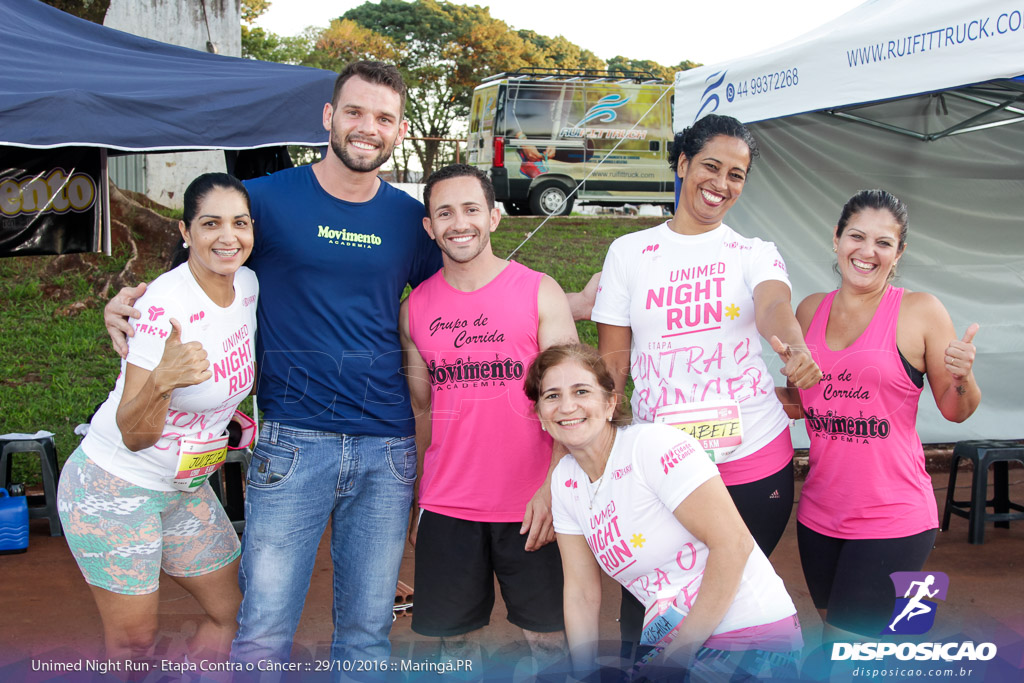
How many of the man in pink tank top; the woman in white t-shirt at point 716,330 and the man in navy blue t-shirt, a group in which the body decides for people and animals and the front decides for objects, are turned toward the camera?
3

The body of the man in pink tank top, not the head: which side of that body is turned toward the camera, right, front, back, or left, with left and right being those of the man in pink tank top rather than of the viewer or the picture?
front

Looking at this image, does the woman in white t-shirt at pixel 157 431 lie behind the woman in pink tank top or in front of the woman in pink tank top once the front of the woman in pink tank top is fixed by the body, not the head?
in front

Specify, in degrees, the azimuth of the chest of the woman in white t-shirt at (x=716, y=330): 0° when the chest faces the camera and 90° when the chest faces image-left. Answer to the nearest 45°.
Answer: approximately 0°

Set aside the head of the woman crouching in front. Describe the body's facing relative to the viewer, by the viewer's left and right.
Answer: facing the viewer and to the left of the viewer

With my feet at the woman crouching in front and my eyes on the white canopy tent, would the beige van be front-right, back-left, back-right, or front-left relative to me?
front-left

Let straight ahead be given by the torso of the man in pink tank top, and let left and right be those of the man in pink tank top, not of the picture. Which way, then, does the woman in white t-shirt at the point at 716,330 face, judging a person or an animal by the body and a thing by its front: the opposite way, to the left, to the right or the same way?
the same way

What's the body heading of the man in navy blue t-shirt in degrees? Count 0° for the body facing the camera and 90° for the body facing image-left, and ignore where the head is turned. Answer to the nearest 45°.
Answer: approximately 0°

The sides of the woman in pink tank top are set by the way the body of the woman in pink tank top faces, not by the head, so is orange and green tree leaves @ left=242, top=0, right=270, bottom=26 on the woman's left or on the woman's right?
on the woman's right

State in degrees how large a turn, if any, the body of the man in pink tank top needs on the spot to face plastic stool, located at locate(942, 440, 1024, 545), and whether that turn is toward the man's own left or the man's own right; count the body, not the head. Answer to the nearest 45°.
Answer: approximately 135° to the man's own left

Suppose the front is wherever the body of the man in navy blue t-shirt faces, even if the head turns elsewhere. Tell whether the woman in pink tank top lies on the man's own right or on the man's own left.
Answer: on the man's own left

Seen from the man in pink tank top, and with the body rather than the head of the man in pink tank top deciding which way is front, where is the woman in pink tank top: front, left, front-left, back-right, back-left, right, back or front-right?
left

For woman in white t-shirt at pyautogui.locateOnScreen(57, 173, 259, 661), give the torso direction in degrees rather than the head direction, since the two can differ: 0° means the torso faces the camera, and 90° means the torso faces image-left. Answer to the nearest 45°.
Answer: approximately 315°

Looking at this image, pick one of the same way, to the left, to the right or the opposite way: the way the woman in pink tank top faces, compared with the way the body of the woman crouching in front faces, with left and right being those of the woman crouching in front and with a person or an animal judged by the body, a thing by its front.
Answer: the same way

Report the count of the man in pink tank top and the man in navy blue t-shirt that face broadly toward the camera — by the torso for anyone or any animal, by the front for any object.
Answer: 2

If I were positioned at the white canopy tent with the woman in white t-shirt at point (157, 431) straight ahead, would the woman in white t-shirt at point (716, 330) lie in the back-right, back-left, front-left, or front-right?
front-left

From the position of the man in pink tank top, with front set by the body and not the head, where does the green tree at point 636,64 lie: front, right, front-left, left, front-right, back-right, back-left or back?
back
